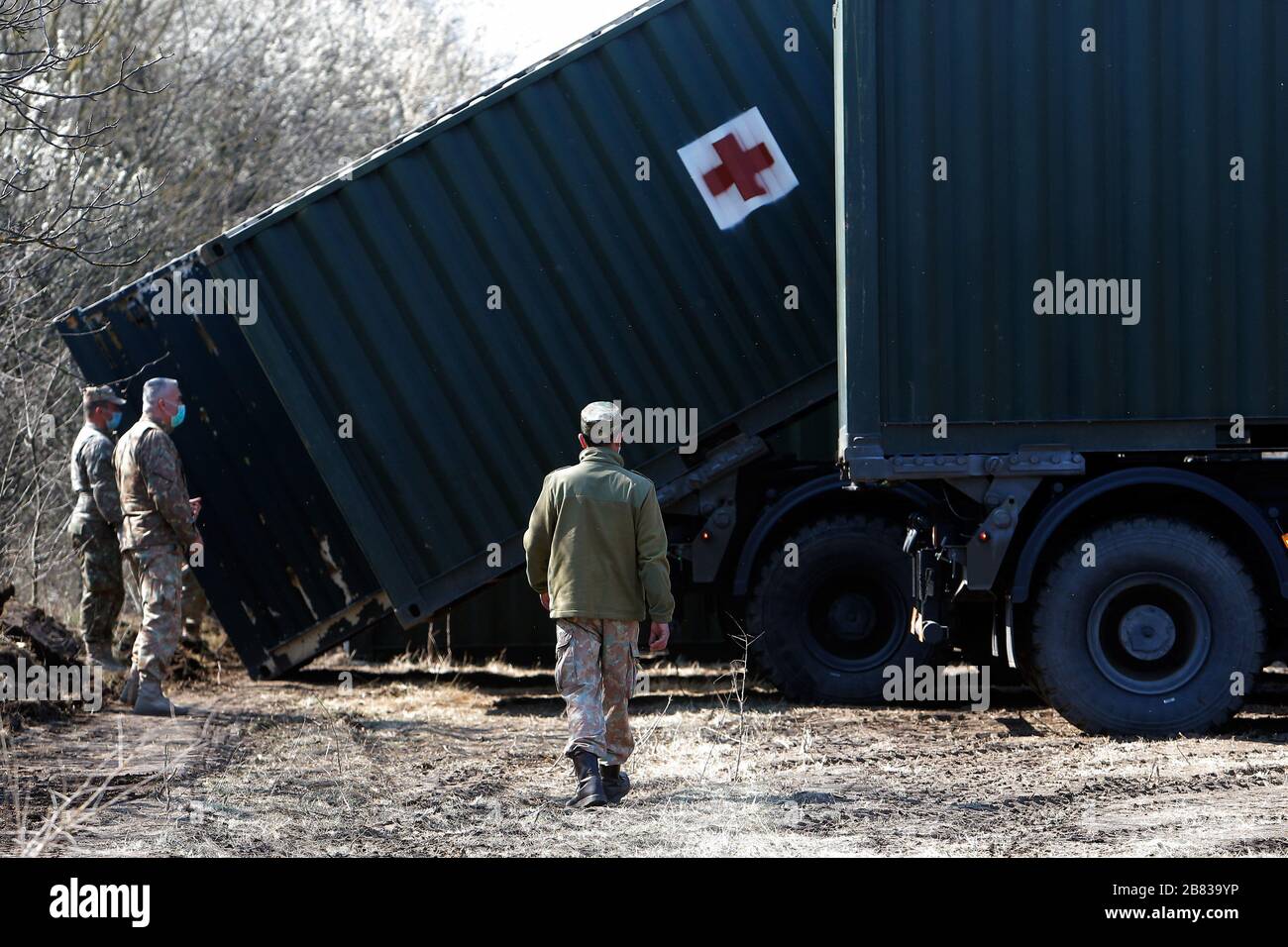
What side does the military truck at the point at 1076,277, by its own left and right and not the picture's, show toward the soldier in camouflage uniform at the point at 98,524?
back

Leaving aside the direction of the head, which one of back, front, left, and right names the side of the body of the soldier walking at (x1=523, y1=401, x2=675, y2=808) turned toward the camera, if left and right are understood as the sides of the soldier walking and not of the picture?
back

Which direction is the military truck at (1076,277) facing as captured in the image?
to the viewer's right

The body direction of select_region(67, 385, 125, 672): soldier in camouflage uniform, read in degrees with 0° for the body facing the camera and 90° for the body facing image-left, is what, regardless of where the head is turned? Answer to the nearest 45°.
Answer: approximately 270°

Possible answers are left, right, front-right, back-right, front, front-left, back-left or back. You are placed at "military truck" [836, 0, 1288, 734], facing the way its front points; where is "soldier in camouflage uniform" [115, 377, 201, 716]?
back

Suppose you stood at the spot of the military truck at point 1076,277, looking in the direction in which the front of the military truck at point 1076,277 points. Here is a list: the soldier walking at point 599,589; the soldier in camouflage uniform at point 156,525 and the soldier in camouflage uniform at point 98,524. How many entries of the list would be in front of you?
0

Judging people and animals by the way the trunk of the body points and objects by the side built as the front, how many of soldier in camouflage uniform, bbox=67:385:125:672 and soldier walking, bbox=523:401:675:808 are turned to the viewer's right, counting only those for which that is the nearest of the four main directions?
1

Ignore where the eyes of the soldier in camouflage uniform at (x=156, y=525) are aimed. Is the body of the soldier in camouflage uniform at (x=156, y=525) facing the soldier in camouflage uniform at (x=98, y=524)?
no

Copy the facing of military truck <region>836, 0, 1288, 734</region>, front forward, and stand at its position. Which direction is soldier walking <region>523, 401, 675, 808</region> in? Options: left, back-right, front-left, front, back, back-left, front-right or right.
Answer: back-right

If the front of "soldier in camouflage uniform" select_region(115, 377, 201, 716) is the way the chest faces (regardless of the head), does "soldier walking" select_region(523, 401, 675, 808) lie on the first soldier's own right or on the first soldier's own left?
on the first soldier's own right

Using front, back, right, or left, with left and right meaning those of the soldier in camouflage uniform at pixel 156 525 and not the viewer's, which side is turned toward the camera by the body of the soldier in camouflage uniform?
right

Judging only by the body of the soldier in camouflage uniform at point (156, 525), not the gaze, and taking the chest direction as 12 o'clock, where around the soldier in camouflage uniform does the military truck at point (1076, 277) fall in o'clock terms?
The military truck is roughly at 1 o'clock from the soldier in camouflage uniform.

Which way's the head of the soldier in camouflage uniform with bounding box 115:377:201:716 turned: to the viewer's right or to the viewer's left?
to the viewer's right

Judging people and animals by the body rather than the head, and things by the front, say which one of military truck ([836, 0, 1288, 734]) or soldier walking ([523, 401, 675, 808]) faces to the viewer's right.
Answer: the military truck
